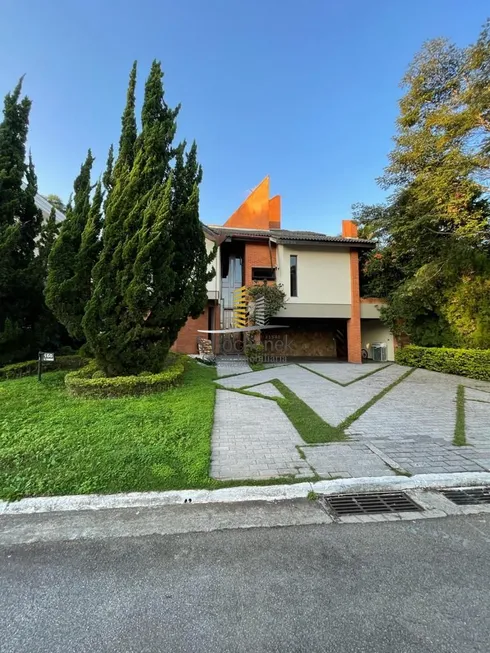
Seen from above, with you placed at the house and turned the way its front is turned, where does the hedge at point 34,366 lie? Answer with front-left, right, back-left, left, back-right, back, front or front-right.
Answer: front-right

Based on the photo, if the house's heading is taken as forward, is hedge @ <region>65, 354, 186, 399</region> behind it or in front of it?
in front

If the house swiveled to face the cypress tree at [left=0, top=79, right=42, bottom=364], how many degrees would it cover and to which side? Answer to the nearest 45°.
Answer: approximately 45° to its right

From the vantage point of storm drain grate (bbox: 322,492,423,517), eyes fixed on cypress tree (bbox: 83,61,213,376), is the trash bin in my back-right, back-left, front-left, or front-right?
front-right

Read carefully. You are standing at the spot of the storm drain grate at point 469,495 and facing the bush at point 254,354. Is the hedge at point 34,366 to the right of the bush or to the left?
left

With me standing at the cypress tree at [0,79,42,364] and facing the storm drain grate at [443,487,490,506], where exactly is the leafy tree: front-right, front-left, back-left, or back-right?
front-left

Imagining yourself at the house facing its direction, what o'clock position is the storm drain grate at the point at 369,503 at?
The storm drain grate is roughly at 12 o'clock from the house.

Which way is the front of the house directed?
toward the camera

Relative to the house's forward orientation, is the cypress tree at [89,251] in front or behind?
in front

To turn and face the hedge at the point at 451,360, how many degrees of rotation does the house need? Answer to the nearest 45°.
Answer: approximately 45° to its left

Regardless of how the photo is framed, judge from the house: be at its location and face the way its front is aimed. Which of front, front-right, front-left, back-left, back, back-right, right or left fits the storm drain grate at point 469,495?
front
